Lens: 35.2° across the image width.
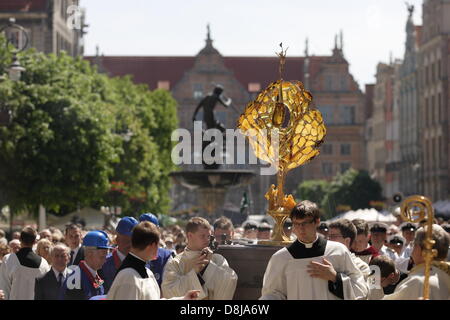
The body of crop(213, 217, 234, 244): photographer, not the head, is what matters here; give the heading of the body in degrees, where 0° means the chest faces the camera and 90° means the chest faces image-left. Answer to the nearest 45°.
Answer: approximately 0°

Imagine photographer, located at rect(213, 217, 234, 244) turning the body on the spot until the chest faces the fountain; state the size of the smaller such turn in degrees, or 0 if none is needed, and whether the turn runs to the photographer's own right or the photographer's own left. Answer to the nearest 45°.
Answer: approximately 180°

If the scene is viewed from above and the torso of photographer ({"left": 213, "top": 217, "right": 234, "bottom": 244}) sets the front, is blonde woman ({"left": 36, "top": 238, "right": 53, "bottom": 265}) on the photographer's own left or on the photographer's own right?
on the photographer's own right

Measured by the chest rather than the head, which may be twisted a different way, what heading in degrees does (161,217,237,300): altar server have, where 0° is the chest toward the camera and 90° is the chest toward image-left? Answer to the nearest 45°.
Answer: approximately 315°

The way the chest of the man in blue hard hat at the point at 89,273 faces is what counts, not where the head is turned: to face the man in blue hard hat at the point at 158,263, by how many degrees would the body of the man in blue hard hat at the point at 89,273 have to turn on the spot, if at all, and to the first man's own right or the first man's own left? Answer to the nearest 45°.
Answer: approximately 90° to the first man's own left

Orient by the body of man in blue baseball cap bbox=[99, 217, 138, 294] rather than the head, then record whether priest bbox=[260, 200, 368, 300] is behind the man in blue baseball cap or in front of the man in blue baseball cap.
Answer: in front

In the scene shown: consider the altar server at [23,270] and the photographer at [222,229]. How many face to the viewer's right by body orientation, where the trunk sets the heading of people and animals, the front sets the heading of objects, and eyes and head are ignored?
0
